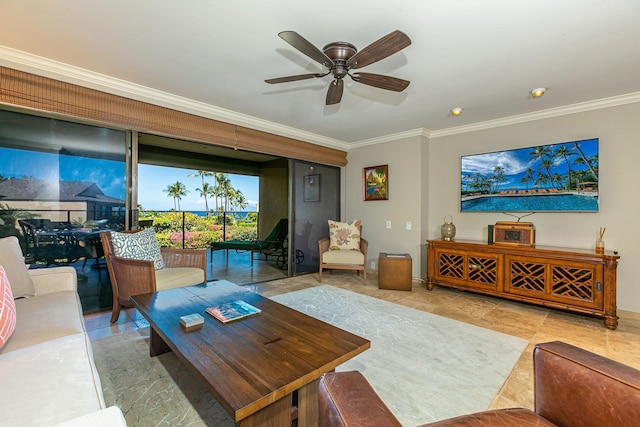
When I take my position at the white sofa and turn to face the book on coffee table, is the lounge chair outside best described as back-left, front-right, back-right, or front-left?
front-left

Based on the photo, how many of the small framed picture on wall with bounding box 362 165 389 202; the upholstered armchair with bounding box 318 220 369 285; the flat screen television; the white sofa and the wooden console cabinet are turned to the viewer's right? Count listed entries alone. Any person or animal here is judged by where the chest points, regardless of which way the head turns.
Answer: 1

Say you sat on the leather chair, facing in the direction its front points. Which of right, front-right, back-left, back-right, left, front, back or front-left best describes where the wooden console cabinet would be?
front-right

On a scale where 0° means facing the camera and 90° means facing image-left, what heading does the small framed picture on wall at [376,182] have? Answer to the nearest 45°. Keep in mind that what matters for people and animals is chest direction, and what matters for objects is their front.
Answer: approximately 45°

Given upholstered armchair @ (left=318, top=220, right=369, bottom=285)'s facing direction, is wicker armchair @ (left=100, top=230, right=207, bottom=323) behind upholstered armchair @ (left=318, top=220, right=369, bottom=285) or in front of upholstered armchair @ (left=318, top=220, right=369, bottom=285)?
in front

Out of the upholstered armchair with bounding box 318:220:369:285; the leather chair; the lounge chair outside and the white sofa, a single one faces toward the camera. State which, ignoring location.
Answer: the upholstered armchair

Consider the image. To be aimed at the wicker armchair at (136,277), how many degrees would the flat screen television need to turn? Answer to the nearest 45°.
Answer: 0° — it already faces it

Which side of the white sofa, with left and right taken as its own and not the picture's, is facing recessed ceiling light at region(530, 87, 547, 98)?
front

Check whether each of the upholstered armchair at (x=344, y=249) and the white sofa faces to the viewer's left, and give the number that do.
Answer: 0

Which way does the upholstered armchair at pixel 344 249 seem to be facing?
toward the camera

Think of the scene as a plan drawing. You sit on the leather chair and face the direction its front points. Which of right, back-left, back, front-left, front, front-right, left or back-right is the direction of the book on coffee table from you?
front-left

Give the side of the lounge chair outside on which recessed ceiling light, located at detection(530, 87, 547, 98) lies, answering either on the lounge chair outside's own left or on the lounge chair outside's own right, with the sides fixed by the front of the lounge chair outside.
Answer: on the lounge chair outside's own left

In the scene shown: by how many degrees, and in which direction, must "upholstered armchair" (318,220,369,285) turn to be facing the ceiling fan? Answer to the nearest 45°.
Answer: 0° — it already faces it

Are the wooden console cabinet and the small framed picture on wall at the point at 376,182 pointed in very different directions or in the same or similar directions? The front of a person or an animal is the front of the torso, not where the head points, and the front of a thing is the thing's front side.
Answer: same or similar directions

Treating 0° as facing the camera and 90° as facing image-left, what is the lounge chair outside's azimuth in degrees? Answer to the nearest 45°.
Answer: approximately 90°
